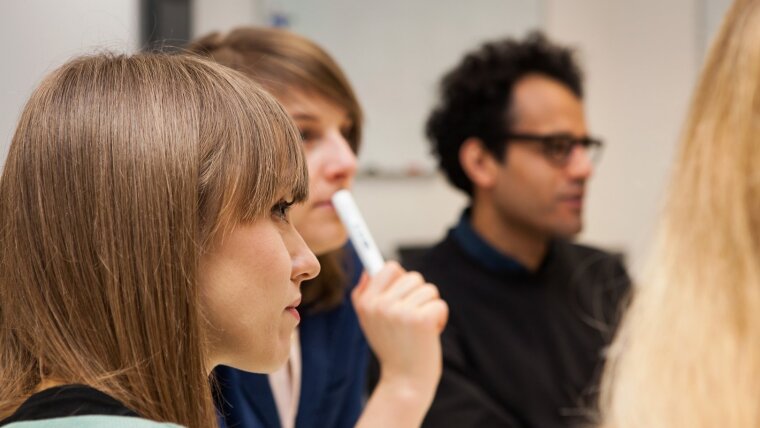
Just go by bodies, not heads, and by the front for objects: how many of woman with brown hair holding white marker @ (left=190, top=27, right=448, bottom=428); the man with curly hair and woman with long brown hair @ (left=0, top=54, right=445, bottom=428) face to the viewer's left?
0

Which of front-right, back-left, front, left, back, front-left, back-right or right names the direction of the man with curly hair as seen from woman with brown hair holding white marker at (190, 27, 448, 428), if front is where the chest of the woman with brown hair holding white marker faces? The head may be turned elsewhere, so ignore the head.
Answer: left

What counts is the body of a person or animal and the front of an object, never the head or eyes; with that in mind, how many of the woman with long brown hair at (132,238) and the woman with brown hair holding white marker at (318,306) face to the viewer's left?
0

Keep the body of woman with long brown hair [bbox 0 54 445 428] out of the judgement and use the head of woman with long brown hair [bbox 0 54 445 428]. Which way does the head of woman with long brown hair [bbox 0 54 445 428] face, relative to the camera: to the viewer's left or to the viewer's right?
to the viewer's right

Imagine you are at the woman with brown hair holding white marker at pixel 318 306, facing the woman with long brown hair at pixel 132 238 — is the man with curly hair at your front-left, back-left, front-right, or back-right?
back-left

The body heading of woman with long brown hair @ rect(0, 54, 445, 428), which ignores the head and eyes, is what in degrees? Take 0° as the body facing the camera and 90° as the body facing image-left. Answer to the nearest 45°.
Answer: approximately 270°

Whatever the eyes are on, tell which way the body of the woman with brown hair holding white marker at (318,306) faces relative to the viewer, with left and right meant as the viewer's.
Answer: facing the viewer and to the right of the viewer

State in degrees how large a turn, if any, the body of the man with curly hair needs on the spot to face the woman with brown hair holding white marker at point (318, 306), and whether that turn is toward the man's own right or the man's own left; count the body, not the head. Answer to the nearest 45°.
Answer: approximately 90° to the man's own right

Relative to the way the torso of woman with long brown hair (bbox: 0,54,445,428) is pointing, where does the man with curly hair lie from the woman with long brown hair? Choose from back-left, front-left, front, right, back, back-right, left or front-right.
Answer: front-left
